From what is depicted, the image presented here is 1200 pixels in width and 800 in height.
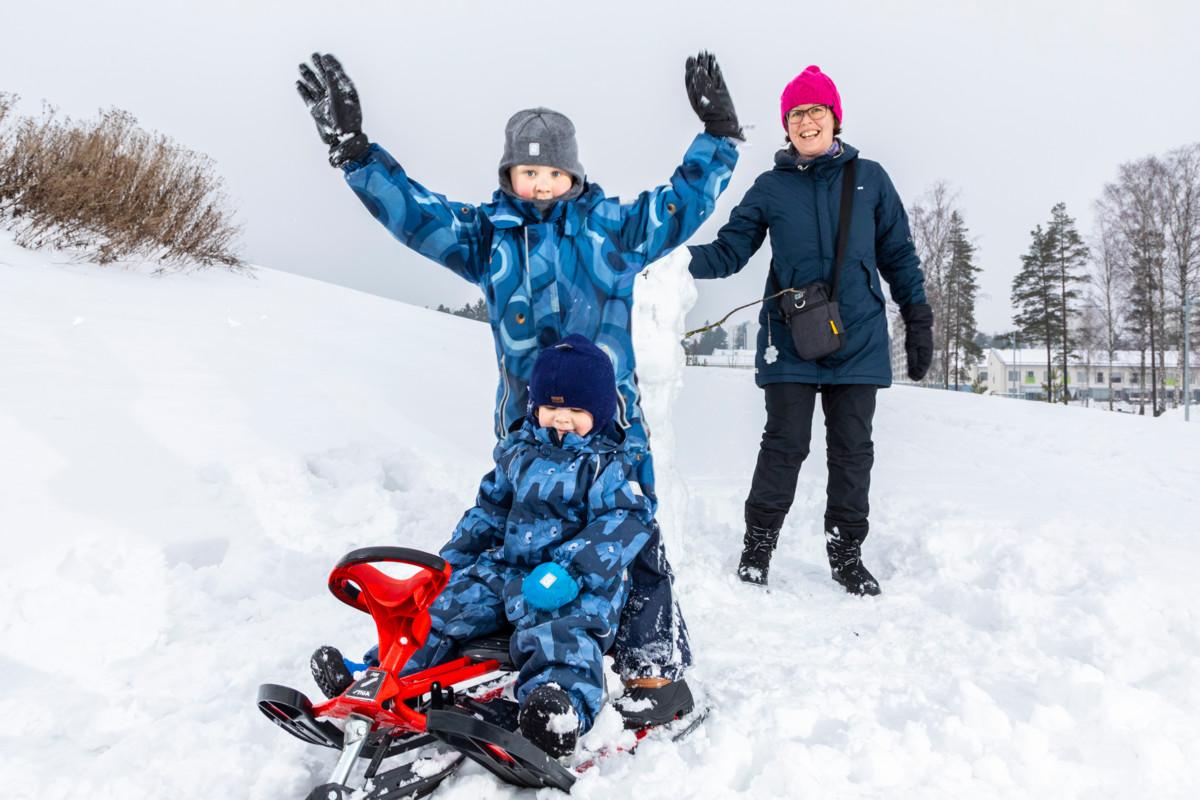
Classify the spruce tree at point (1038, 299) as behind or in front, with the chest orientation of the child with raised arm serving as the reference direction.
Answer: behind

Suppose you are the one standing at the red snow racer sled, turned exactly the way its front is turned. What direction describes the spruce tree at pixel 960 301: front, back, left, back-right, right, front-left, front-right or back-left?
back

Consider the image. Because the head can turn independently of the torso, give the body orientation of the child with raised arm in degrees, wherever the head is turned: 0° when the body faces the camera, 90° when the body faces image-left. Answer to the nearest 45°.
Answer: approximately 0°

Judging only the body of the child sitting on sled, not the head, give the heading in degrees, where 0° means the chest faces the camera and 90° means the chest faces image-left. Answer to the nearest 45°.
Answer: approximately 45°

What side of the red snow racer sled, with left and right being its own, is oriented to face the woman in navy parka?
back

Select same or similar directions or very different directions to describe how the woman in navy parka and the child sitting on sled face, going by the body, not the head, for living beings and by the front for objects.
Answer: same or similar directions

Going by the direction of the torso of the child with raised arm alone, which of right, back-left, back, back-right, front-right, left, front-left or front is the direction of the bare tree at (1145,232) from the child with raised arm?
back-left

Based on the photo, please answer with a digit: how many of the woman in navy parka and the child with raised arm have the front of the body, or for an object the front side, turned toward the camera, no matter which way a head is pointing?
2

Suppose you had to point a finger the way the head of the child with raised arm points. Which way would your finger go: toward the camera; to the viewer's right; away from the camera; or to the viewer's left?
toward the camera

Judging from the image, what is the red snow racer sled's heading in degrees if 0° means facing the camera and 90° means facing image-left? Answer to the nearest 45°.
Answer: approximately 45°

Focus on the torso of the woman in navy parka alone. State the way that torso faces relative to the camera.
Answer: toward the camera

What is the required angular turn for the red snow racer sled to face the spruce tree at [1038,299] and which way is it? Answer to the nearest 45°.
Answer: approximately 180°

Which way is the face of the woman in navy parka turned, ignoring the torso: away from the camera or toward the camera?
toward the camera

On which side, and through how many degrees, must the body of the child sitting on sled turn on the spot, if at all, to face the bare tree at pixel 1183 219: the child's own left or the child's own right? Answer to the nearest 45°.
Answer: approximately 180°
